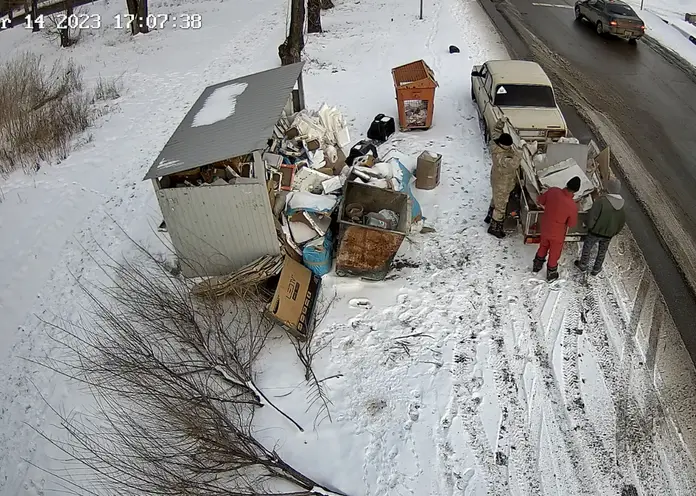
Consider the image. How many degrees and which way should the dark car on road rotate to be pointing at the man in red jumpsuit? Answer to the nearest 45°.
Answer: approximately 135° to its left

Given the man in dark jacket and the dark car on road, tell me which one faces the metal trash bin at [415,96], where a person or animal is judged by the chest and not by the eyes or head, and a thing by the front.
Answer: the man in dark jacket

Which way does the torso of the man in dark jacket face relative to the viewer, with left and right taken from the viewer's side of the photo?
facing away from the viewer and to the left of the viewer

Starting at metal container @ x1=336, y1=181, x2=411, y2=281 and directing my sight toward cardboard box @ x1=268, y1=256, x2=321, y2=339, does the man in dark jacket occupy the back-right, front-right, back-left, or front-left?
back-left

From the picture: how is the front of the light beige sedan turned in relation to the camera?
facing away from the viewer and to the left of the viewer

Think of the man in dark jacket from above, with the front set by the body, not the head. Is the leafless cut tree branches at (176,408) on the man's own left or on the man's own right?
on the man's own left

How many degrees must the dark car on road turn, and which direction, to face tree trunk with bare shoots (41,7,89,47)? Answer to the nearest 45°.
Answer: approximately 45° to its left

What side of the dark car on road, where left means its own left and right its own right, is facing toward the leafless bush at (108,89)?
left

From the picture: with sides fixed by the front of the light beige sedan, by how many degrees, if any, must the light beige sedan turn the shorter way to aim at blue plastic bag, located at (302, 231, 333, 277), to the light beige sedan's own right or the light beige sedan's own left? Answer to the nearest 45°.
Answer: approximately 90° to the light beige sedan's own left

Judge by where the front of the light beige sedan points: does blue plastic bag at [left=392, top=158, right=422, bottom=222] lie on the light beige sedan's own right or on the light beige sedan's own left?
on the light beige sedan's own left
